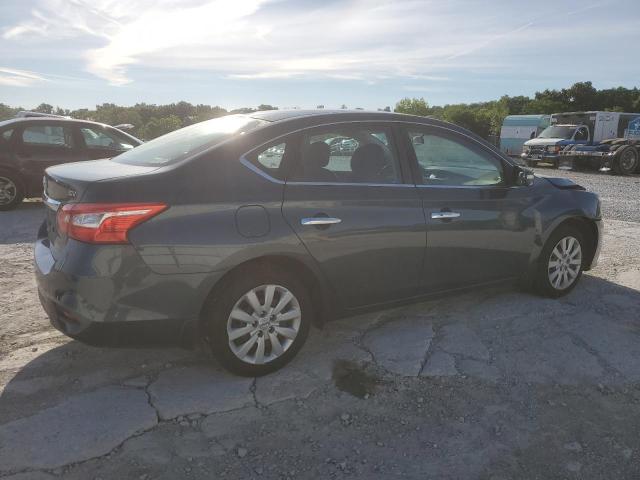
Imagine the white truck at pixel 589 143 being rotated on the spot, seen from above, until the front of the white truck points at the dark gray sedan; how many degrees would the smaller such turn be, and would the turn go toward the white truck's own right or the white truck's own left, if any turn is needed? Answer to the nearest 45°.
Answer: approximately 45° to the white truck's own left

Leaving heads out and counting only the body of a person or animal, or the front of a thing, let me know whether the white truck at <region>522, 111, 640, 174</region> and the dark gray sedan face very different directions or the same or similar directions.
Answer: very different directions

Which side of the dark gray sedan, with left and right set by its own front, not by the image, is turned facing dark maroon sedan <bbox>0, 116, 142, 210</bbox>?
left
